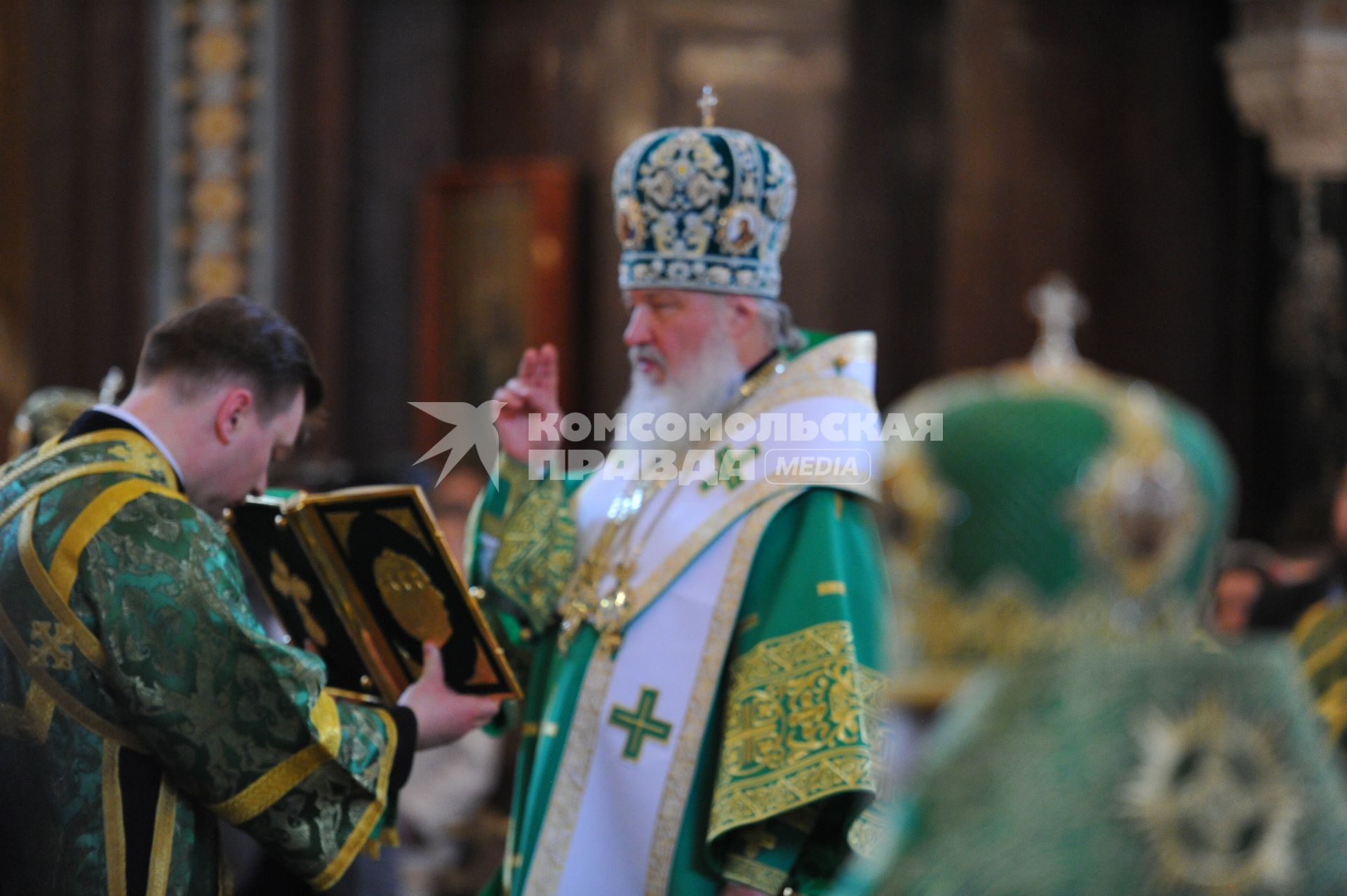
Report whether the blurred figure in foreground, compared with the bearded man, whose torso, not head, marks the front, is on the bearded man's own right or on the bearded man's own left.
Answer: on the bearded man's own left

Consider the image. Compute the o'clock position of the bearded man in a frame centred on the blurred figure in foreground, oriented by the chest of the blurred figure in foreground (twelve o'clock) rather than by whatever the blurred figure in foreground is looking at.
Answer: The bearded man is roughly at 1 o'clock from the blurred figure in foreground.

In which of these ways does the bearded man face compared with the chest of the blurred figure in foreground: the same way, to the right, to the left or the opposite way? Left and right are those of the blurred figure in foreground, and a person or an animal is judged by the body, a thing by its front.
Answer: to the left

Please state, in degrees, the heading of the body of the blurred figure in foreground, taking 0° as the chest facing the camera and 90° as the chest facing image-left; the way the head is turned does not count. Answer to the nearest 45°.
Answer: approximately 135°

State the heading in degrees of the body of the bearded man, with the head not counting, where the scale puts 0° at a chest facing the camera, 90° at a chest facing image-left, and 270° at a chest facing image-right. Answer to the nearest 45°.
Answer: approximately 45°
